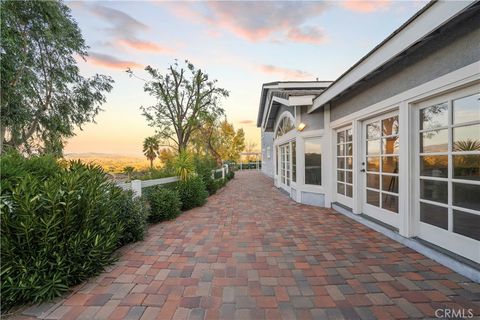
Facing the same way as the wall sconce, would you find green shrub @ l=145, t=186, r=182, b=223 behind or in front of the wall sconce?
in front

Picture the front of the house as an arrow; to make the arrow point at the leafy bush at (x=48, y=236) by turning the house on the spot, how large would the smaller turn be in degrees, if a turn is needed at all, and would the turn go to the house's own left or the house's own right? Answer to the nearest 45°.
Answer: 0° — it already faces it

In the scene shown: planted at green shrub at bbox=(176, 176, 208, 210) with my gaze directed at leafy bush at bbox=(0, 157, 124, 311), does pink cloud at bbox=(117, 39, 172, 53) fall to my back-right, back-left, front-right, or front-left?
back-right

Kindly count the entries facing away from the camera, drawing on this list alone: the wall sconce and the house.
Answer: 0

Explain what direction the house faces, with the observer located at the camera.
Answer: facing the viewer and to the left of the viewer

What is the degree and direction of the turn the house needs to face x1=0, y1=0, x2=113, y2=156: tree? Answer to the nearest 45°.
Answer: approximately 45° to its right
